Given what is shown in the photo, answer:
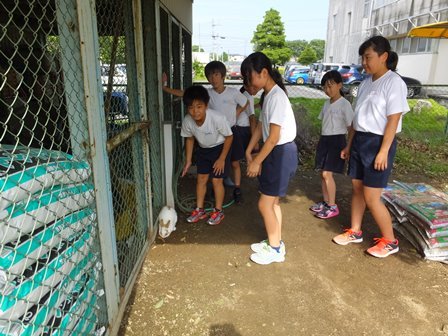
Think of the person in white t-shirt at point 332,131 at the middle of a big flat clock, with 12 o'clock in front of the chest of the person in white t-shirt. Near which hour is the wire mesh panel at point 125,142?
The wire mesh panel is roughly at 12 o'clock from the person in white t-shirt.

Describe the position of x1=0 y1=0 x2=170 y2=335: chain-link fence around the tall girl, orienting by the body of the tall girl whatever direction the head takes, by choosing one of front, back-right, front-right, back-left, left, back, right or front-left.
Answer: front

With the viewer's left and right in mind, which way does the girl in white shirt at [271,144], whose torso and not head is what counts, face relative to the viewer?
facing to the left of the viewer

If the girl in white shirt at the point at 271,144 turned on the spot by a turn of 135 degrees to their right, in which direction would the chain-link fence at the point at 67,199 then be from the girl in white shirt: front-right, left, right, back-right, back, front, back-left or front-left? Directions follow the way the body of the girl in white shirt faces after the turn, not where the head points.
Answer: back

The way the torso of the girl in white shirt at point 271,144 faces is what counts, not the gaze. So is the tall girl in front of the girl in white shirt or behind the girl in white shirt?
behind

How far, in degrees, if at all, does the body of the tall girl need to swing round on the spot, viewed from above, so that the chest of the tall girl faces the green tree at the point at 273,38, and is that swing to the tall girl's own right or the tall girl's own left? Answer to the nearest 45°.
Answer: approximately 135° to the tall girl's own right

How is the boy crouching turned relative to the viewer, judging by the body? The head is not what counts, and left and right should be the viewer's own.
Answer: facing the viewer and to the left of the viewer

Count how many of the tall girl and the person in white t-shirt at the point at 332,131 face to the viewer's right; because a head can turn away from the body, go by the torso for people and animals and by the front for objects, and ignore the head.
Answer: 0

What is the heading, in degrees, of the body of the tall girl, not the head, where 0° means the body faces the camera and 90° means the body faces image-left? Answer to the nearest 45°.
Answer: approximately 45°

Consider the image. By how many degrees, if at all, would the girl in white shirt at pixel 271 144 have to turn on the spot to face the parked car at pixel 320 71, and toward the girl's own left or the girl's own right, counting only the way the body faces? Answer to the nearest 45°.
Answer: approximately 90° to the girl's own right
